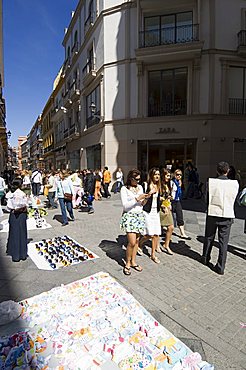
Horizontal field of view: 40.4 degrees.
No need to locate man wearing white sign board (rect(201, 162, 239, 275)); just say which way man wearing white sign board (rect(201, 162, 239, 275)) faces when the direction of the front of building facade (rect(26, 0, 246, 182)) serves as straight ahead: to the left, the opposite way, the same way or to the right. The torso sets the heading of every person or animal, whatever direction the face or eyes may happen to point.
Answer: the opposite way

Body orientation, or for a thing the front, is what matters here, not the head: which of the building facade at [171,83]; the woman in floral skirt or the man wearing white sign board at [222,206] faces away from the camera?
the man wearing white sign board

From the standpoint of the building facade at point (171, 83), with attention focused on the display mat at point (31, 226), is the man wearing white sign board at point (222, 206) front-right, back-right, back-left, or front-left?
front-left

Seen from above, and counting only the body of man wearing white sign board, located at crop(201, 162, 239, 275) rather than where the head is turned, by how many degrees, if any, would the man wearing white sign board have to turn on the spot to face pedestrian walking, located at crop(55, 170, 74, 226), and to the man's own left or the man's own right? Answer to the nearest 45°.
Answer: approximately 45° to the man's own left

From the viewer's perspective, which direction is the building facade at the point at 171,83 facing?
toward the camera

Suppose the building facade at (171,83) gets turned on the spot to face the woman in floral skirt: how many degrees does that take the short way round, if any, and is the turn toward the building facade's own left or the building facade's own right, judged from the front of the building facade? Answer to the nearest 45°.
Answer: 0° — it already faces them

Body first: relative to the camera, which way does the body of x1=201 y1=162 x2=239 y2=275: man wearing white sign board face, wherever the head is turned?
away from the camera
